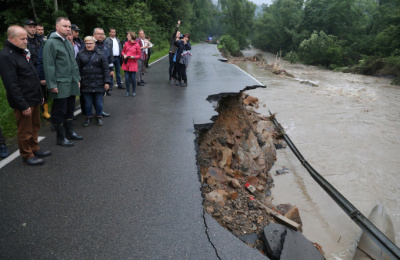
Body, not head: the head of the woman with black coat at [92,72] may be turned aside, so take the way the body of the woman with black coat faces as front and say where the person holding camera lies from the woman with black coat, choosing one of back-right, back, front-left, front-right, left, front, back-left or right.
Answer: back-left

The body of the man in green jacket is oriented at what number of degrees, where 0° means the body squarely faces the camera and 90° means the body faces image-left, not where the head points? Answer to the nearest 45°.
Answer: approximately 315°

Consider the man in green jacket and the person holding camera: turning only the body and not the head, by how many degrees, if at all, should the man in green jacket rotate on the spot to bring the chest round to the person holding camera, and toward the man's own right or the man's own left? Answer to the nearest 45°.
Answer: approximately 90° to the man's own left

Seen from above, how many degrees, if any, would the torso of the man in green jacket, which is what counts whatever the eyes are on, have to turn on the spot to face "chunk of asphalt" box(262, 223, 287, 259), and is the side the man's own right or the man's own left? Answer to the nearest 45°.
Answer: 0° — they already face it

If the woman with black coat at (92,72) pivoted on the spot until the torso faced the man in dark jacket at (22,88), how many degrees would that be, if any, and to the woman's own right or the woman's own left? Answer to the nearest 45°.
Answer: approximately 45° to the woman's own right

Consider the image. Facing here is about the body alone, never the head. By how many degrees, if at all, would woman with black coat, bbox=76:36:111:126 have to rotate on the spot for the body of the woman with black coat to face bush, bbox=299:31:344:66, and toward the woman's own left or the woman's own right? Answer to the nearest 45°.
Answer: approximately 135° to the woman's own left

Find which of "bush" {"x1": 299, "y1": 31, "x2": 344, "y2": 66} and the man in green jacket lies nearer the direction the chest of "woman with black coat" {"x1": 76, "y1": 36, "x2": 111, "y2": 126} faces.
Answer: the man in green jacket

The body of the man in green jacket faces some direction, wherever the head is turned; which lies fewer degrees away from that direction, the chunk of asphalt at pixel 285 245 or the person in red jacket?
the chunk of asphalt

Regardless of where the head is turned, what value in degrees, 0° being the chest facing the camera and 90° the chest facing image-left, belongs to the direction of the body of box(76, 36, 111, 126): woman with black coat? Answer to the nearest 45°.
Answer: approximately 0°

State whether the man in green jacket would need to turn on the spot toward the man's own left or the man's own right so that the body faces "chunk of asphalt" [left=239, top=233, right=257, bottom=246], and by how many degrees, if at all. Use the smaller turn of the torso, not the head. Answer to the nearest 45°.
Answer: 0° — they already face it
